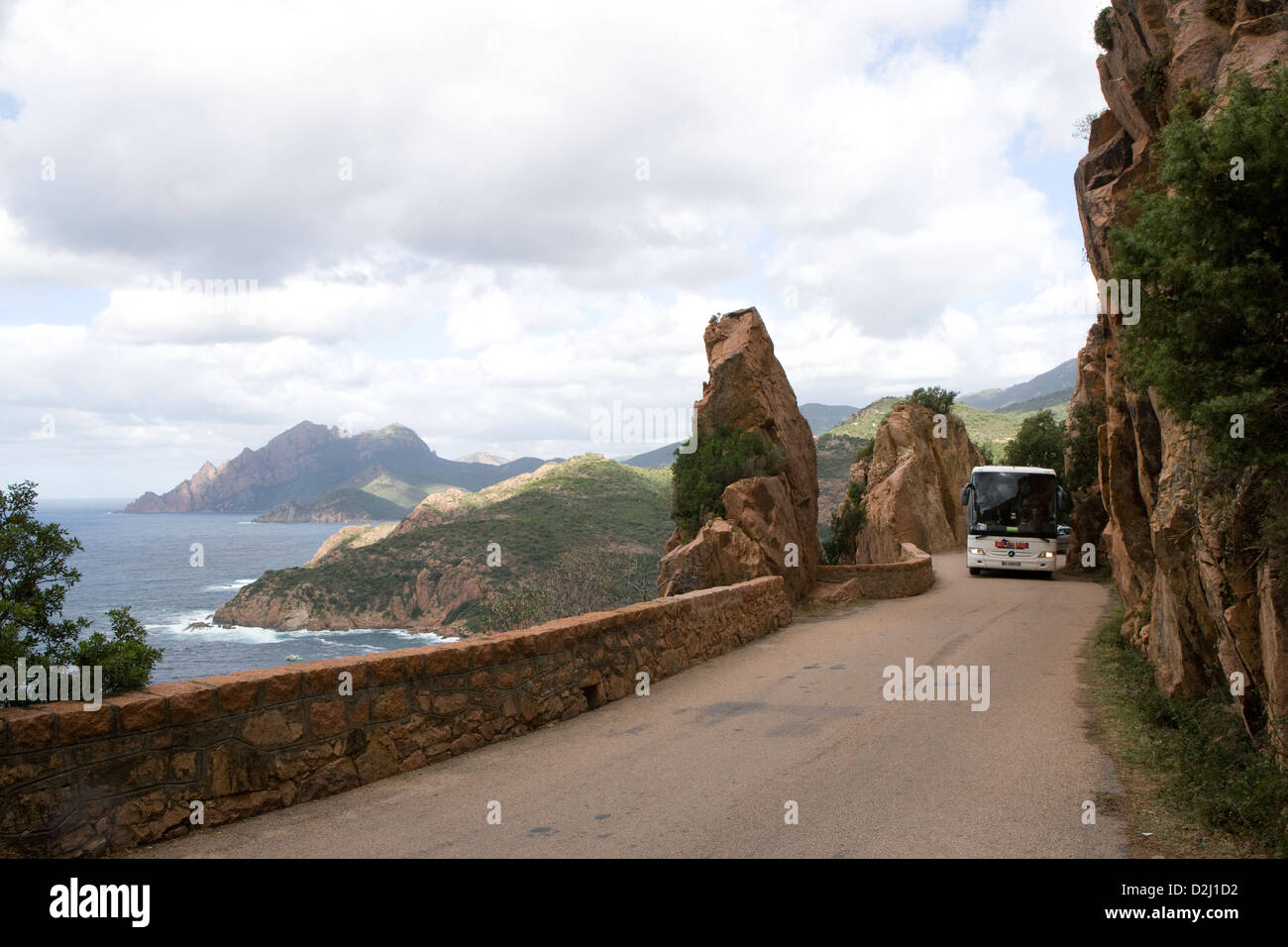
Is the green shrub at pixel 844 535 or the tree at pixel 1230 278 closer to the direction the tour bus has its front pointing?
the tree

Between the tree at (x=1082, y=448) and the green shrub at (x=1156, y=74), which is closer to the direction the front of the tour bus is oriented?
the green shrub

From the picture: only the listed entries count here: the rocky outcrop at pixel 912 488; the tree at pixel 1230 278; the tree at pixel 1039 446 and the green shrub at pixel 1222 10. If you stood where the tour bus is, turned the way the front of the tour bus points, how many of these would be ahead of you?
2

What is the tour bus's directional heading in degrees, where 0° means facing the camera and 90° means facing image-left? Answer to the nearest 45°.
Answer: approximately 0°

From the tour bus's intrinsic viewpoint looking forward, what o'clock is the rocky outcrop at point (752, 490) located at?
The rocky outcrop is roughly at 1 o'clock from the tour bus.

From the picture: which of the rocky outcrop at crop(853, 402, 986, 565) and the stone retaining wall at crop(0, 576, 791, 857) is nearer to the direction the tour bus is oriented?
the stone retaining wall

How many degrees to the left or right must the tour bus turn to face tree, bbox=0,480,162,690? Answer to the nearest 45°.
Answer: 0° — it already faces it

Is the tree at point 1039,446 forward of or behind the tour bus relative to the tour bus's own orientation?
behind
